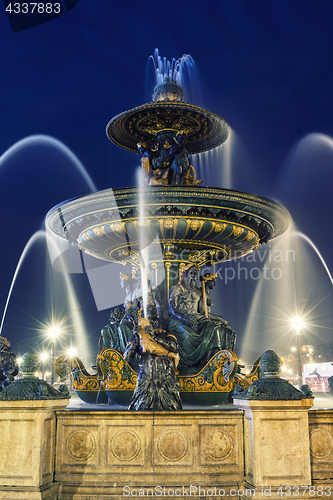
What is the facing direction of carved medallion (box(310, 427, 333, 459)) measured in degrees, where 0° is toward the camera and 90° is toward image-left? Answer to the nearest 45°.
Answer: approximately 0°

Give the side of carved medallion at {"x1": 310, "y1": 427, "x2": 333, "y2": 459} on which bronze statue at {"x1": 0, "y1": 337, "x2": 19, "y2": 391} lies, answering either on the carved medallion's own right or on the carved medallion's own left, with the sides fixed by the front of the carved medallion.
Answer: on the carved medallion's own right

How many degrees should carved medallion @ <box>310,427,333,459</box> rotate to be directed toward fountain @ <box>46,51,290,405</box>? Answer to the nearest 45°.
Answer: approximately 135° to its right

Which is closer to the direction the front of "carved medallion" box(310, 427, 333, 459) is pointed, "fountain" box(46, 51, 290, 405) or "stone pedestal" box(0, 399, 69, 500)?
the stone pedestal

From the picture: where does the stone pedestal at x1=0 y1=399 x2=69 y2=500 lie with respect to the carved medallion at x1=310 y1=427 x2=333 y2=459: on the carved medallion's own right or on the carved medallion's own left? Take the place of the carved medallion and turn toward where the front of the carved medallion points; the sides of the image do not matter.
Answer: on the carved medallion's own right
